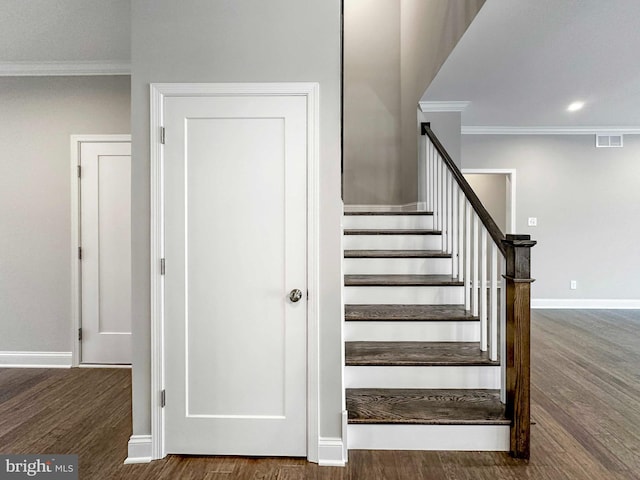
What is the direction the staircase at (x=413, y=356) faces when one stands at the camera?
facing the viewer

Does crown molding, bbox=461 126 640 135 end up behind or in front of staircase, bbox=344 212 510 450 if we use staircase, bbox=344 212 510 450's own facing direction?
behind

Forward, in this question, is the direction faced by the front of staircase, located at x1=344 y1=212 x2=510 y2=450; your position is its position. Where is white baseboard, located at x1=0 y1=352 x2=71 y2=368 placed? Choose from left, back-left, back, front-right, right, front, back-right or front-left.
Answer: right

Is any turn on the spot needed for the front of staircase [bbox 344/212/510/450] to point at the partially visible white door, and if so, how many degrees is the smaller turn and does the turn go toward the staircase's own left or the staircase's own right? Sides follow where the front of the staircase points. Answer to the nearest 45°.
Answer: approximately 90° to the staircase's own right

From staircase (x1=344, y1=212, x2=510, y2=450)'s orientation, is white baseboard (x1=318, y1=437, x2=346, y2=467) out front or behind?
out front

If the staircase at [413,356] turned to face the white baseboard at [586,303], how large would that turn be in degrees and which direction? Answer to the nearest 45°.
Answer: approximately 135° to its left

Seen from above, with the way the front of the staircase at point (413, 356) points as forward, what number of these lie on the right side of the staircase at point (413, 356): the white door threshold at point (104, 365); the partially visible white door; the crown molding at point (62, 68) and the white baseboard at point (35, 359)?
4

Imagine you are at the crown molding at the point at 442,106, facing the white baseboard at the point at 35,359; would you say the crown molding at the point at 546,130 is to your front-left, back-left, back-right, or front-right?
back-right

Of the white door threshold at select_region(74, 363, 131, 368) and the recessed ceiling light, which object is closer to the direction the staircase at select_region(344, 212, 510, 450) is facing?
the white door threshold

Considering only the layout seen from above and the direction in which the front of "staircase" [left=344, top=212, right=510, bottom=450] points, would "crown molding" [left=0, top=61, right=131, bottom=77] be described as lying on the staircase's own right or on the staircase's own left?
on the staircase's own right

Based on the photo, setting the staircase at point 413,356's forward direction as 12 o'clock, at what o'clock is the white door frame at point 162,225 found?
The white door frame is roughly at 2 o'clock from the staircase.
